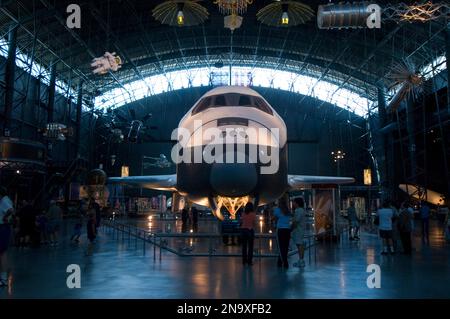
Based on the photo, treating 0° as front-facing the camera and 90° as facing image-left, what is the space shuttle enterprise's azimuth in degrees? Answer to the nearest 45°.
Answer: approximately 0°

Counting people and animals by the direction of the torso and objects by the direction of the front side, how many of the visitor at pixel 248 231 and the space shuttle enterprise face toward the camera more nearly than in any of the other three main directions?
1

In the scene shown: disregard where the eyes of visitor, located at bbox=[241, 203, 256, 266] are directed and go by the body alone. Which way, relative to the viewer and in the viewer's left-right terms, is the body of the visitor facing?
facing away from the viewer

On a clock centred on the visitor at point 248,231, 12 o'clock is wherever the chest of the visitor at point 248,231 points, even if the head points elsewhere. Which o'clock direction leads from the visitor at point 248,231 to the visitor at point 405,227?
the visitor at point 405,227 is roughly at 2 o'clock from the visitor at point 248,231.

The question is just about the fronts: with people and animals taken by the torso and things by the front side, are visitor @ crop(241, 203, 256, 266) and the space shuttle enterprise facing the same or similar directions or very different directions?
very different directions

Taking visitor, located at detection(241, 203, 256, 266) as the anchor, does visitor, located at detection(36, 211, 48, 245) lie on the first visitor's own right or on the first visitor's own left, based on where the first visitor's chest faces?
on the first visitor's own left
